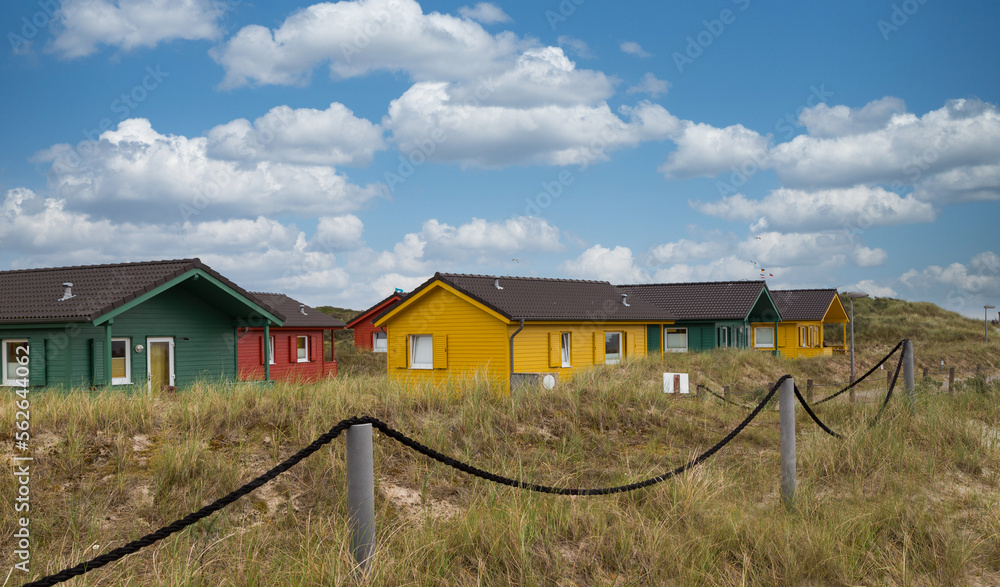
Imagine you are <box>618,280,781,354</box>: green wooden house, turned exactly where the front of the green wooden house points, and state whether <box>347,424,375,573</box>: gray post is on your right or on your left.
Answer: on your right

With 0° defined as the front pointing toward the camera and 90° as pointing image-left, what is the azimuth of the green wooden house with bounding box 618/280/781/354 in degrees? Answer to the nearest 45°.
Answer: approximately 315°

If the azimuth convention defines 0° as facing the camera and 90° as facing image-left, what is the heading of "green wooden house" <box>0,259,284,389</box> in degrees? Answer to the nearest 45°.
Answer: approximately 315°
